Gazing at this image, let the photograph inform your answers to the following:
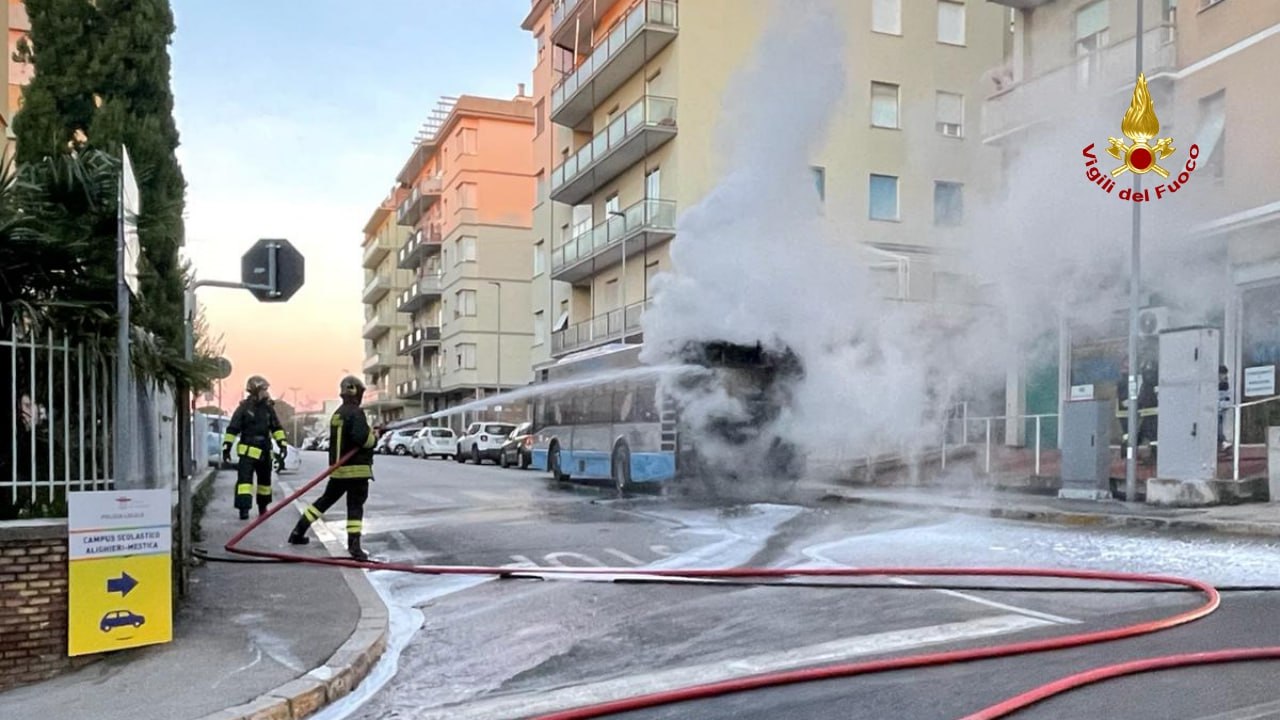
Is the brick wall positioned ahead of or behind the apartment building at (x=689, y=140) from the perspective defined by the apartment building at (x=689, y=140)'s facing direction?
ahead

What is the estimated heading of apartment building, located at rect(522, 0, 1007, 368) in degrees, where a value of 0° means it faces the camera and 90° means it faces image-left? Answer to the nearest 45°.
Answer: approximately 45°

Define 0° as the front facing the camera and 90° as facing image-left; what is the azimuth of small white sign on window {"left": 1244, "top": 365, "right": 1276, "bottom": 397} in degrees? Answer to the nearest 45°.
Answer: approximately 0°

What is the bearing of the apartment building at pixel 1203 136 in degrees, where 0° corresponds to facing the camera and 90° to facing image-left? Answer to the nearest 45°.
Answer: approximately 45°

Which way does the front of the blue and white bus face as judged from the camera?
facing away from the viewer and to the left of the viewer

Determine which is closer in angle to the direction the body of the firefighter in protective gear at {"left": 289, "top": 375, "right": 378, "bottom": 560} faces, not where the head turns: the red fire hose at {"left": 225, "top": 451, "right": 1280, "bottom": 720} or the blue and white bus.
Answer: the blue and white bus

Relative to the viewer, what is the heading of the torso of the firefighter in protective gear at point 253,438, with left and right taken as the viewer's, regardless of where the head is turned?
facing the viewer

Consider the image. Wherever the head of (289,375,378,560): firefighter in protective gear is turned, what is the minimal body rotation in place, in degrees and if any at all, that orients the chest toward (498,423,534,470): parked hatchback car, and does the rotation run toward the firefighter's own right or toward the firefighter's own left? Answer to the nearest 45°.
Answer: approximately 45° to the firefighter's own left

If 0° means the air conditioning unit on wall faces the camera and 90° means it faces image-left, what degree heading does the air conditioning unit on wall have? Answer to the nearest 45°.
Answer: approximately 45°

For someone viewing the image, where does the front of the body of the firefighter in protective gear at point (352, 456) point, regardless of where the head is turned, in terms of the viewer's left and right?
facing away from the viewer and to the right of the viewer

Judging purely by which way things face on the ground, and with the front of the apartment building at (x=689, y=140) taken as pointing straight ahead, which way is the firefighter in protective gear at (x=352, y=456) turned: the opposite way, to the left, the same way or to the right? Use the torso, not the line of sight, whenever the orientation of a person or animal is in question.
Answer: the opposite way
